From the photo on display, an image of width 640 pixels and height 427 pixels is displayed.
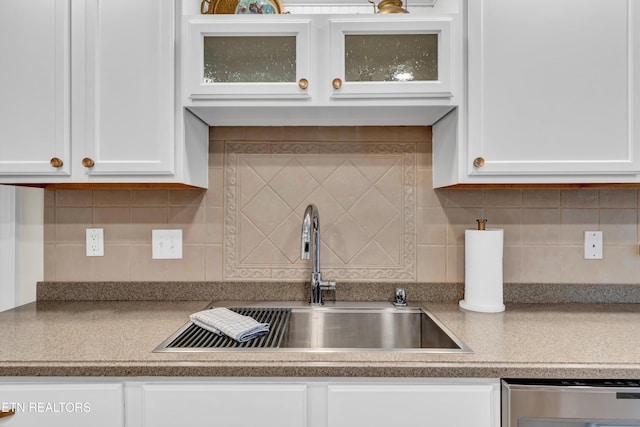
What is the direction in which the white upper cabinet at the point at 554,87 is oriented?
toward the camera

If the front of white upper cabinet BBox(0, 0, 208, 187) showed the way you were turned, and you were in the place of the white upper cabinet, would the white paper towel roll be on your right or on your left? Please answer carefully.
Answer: on your left

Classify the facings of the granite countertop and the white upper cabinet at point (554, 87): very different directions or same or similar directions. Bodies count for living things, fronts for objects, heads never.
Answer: same or similar directions

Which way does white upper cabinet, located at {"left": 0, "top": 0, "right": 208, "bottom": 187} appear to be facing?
toward the camera

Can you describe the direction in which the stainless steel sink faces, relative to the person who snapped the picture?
facing the viewer

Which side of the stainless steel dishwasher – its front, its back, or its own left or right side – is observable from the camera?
front

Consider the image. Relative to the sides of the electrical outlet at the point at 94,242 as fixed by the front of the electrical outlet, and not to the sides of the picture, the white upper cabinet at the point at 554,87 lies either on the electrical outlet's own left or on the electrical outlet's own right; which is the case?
on the electrical outlet's own left
